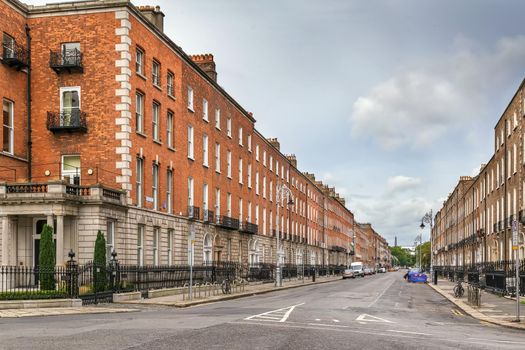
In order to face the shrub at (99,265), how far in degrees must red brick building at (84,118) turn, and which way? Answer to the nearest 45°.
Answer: approximately 45° to its right

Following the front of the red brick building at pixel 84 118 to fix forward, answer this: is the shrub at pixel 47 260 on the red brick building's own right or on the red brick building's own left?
on the red brick building's own right

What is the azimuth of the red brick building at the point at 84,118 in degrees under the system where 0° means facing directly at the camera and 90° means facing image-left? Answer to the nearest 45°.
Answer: approximately 315°
